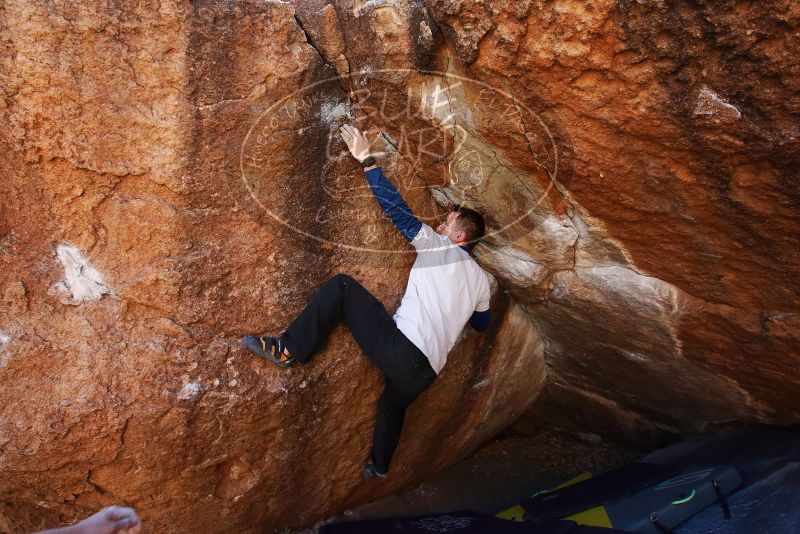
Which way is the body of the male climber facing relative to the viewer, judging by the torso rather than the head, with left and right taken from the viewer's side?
facing away from the viewer and to the left of the viewer
